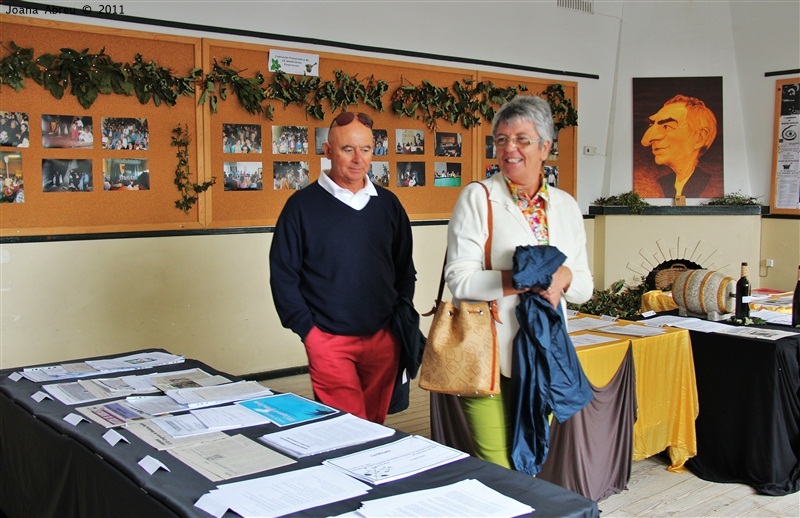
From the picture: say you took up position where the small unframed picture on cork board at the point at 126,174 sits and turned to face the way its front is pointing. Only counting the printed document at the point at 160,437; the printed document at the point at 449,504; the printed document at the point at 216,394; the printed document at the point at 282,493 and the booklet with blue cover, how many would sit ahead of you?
5

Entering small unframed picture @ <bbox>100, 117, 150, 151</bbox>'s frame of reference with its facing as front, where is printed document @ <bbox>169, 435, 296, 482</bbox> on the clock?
The printed document is roughly at 12 o'clock from the small unframed picture.

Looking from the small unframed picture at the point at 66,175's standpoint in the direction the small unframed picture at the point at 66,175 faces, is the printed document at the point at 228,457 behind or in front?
in front

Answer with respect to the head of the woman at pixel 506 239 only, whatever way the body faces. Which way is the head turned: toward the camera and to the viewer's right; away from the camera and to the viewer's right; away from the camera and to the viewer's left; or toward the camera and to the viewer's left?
toward the camera and to the viewer's left

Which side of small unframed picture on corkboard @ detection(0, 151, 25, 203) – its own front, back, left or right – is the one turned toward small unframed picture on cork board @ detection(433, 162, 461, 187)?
left

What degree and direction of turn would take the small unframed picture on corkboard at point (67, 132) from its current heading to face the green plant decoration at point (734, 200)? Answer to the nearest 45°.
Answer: approximately 90° to its left

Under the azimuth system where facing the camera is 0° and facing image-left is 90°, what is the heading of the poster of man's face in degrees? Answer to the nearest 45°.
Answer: approximately 0°

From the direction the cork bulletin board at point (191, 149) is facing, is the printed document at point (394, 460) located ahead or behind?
ahead

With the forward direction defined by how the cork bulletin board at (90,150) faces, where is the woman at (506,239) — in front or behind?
in front

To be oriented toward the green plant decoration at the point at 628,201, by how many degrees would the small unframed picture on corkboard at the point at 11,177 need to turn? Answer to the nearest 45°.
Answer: approximately 90° to its left
